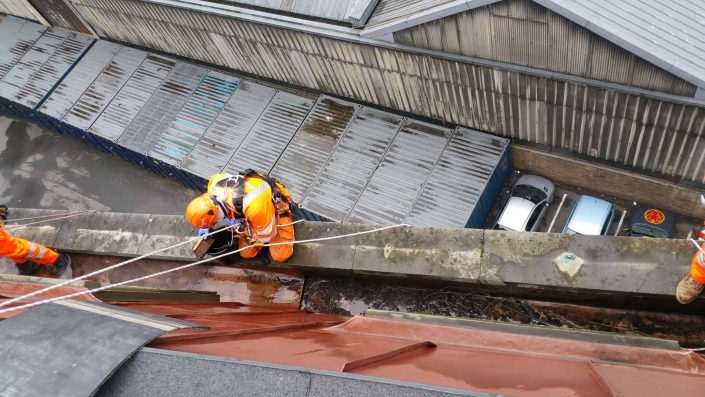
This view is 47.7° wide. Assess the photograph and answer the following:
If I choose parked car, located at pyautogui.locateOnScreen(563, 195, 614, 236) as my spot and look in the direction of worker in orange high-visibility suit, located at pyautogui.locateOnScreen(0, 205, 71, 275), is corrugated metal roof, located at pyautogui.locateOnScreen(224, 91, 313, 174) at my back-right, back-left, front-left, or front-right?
front-right

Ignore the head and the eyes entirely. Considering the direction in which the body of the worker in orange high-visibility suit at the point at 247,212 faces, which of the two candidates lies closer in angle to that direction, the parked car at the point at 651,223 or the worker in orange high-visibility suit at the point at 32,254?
the worker in orange high-visibility suit

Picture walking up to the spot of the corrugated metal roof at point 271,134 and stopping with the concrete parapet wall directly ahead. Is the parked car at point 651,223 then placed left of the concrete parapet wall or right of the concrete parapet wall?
left

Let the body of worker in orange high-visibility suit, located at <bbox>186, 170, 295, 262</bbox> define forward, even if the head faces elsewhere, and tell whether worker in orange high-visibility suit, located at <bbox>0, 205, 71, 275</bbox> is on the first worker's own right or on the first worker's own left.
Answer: on the first worker's own right

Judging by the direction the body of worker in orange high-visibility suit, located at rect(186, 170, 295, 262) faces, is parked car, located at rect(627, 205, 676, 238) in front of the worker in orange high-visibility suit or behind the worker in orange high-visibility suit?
behind
